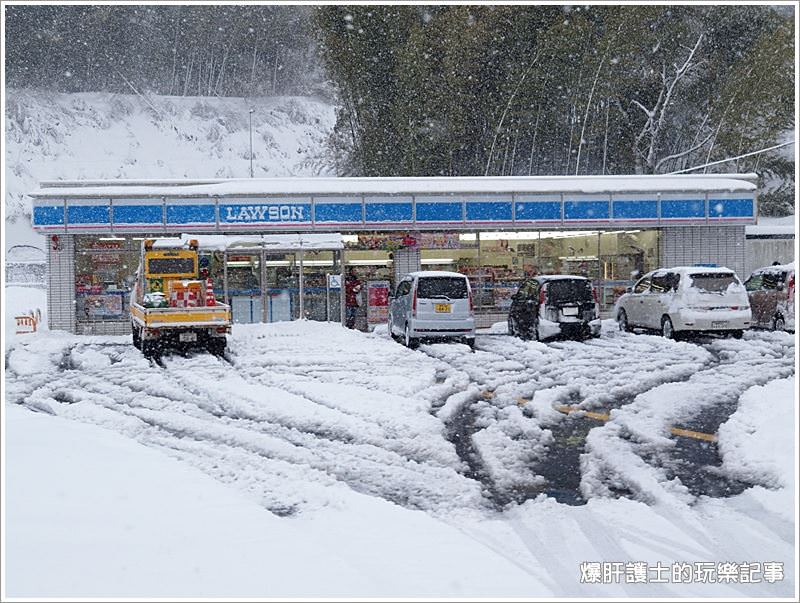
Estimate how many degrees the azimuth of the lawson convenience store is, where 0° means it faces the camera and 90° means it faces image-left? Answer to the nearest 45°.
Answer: approximately 0°

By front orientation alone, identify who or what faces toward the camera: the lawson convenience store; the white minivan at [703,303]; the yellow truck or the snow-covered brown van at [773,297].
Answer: the lawson convenience store

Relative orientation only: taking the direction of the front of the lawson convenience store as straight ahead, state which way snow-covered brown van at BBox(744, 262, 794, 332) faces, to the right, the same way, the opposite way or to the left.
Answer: the opposite way

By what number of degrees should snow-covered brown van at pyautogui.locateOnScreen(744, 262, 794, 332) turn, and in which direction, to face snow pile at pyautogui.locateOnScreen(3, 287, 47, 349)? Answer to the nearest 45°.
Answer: approximately 45° to its left

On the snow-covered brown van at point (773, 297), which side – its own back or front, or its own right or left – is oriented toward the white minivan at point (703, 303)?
left

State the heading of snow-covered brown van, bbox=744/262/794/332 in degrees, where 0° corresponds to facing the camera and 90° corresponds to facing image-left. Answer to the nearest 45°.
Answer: approximately 135°

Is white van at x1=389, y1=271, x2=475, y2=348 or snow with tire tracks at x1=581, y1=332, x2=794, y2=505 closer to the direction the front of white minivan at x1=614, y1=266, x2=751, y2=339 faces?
the white van

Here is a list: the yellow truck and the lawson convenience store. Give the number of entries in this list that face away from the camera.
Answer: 1

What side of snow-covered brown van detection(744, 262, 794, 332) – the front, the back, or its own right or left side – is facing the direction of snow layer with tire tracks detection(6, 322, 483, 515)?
left

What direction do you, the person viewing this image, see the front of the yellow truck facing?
facing away from the viewer

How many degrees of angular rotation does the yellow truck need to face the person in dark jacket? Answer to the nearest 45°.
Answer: approximately 45° to its right
